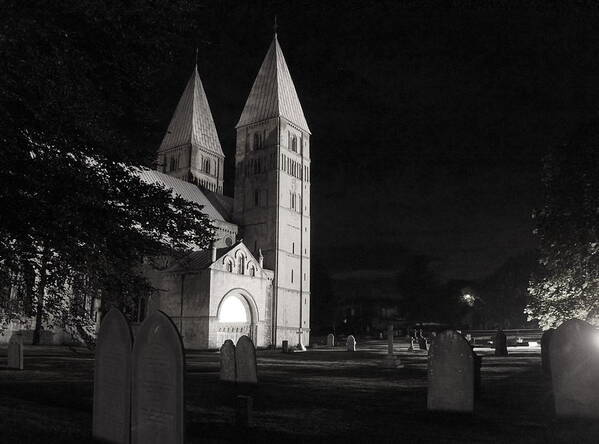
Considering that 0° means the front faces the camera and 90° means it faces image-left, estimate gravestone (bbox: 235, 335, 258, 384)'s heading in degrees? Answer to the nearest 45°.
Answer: approximately 0°

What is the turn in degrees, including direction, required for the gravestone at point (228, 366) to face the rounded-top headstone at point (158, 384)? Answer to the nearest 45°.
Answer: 0° — it already faces it

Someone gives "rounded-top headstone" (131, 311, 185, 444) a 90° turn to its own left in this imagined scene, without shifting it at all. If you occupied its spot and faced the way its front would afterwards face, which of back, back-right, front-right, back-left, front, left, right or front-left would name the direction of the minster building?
left

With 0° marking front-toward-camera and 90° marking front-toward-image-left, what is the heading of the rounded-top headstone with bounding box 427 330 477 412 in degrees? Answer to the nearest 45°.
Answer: approximately 0°

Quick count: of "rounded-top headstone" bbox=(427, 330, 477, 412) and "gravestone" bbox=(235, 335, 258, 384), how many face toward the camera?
2

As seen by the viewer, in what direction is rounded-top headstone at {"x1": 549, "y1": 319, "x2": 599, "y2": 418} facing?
toward the camera

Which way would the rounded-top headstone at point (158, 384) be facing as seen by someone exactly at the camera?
facing the viewer

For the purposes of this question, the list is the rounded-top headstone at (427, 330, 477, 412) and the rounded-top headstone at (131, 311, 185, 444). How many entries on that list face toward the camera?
2
